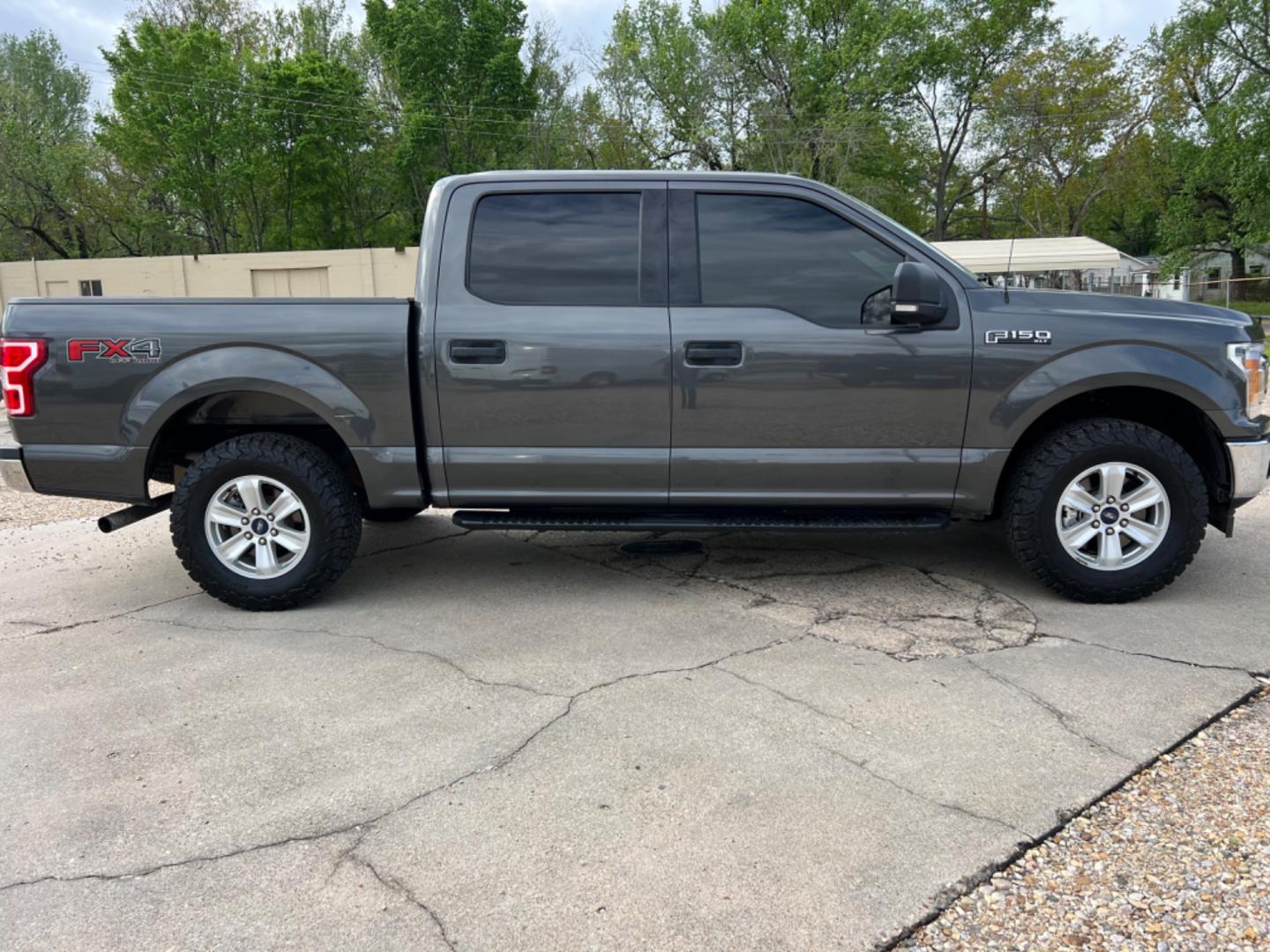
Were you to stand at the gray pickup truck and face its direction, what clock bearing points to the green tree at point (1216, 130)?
The green tree is roughly at 10 o'clock from the gray pickup truck.

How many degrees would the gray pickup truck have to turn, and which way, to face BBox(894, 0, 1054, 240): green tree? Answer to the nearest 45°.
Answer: approximately 90° to its left

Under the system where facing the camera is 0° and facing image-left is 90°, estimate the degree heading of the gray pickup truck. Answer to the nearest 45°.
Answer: approximately 270°

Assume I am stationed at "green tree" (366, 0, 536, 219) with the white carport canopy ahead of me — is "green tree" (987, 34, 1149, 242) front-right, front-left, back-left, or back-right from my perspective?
front-left

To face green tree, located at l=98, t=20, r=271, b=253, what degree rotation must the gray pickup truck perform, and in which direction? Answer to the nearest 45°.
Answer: approximately 135° to its left

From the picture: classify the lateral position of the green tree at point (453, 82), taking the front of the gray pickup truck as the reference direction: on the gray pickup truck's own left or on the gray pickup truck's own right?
on the gray pickup truck's own left

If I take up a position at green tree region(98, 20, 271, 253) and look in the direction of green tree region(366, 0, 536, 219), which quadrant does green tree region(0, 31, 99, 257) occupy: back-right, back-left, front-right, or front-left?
back-left

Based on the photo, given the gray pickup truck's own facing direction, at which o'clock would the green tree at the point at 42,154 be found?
The green tree is roughly at 8 o'clock from the gray pickup truck.

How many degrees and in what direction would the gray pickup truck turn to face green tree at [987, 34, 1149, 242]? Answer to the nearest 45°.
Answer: approximately 45° to its left

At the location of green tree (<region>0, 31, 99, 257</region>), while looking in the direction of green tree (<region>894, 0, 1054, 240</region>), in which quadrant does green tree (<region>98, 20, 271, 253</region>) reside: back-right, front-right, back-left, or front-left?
front-right
